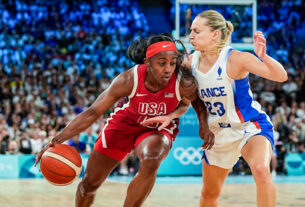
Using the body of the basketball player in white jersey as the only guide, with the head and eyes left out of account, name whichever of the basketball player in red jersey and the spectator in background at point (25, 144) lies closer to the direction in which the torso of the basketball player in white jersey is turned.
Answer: the basketball player in red jersey

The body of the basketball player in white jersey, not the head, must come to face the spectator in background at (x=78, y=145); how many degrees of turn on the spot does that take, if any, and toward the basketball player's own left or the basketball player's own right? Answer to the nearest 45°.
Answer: approximately 90° to the basketball player's own right

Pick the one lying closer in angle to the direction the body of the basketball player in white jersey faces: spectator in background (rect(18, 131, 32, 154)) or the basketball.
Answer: the basketball

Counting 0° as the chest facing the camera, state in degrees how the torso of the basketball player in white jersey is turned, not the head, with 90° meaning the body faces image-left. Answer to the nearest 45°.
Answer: approximately 45°

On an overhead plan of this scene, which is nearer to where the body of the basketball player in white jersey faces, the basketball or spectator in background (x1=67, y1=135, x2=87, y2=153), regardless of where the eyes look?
the basketball

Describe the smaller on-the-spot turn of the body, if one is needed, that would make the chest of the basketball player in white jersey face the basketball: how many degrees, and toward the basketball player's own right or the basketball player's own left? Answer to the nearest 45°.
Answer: approximately 45° to the basketball player's own right

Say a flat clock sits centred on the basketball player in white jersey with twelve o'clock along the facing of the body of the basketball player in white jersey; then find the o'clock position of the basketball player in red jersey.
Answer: The basketball player in red jersey is roughly at 1 o'clock from the basketball player in white jersey.

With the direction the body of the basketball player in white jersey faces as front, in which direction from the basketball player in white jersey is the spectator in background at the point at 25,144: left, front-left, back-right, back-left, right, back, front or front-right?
right

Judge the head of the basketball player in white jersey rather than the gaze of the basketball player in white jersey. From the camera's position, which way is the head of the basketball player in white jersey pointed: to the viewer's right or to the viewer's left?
to the viewer's left
